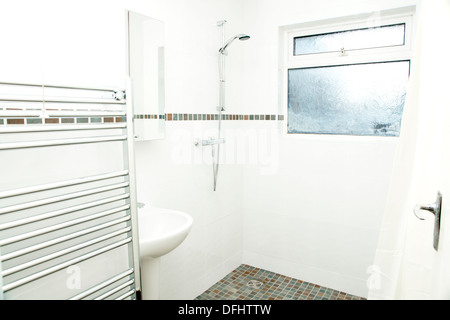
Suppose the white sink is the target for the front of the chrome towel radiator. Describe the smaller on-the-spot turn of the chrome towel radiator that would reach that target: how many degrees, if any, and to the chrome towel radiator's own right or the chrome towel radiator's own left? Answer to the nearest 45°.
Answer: approximately 90° to the chrome towel radiator's own left

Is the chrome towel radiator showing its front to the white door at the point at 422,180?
yes

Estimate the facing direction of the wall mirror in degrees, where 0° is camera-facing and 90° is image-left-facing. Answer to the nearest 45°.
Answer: approximately 315°

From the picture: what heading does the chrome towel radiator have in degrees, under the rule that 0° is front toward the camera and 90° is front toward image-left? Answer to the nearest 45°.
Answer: approximately 315°
